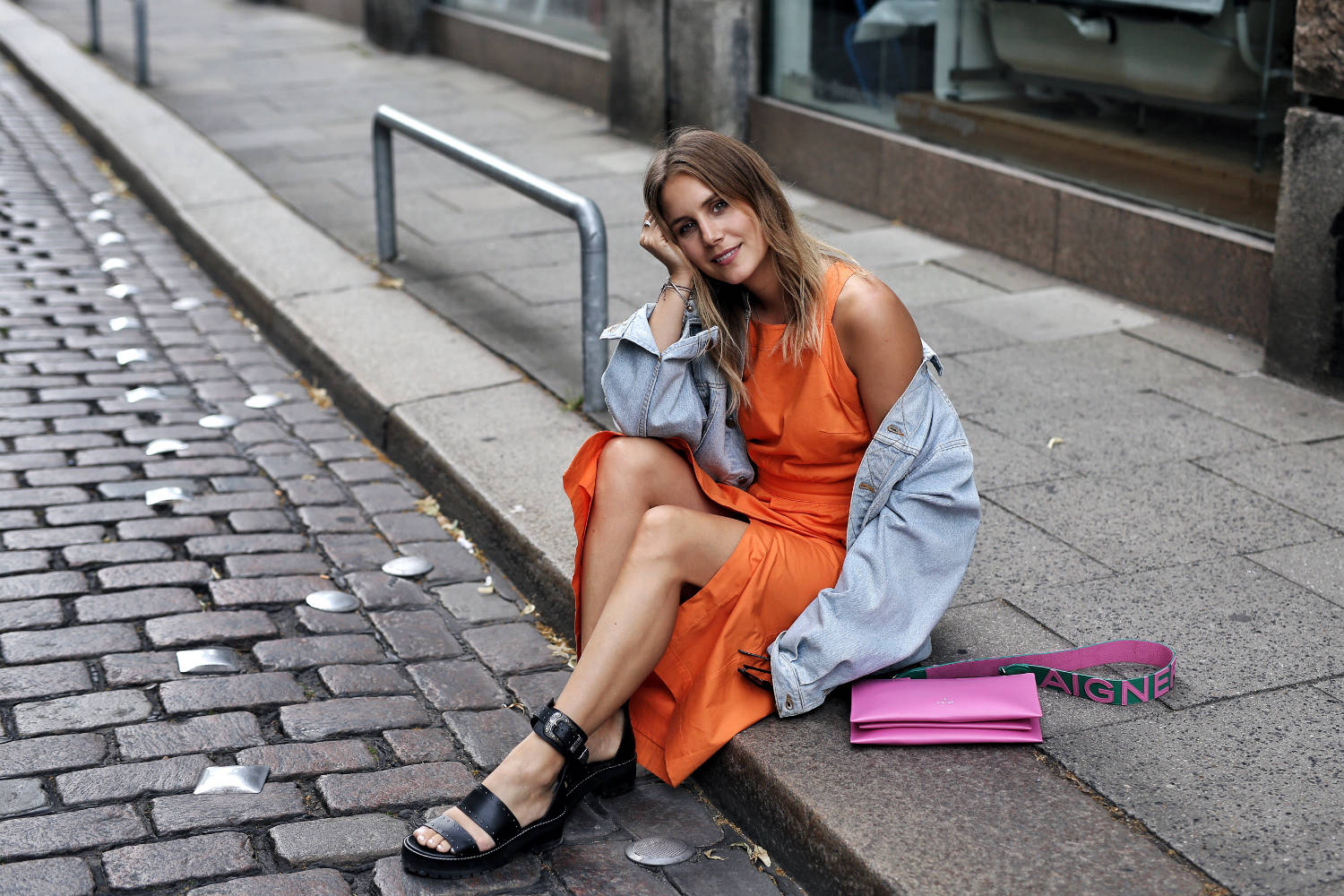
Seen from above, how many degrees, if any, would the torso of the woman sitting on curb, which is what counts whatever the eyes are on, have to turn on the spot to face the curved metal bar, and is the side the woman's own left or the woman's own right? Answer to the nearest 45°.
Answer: approximately 135° to the woman's own right

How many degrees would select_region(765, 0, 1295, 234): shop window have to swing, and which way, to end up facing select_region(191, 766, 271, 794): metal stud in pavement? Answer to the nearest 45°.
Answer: approximately 45° to its left

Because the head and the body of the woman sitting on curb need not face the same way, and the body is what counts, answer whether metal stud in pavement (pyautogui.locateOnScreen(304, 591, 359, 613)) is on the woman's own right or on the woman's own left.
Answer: on the woman's own right

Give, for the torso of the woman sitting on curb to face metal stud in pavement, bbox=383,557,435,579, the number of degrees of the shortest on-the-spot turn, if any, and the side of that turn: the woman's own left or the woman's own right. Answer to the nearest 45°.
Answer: approximately 90° to the woman's own right

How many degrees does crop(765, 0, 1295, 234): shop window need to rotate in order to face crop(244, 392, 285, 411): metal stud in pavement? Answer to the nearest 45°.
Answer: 0° — it already faces it

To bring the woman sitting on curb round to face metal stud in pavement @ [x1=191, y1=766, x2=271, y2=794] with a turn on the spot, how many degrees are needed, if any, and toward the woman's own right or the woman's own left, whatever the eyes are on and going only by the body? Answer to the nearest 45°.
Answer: approximately 45° to the woman's own right

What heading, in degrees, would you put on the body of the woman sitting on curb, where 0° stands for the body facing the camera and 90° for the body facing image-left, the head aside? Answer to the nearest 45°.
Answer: approximately 45°
